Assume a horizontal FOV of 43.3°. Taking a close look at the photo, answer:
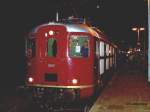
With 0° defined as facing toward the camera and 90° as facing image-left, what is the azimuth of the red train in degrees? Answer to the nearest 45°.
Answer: approximately 45°
